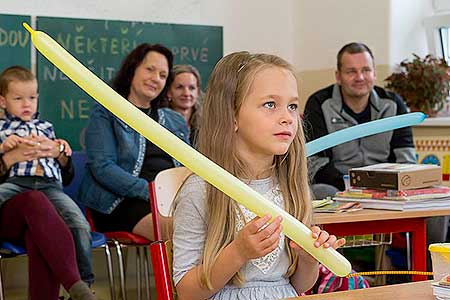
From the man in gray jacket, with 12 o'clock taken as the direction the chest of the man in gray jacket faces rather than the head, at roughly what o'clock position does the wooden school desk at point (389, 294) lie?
The wooden school desk is roughly at 12 o'clock from the man in gray jacket.

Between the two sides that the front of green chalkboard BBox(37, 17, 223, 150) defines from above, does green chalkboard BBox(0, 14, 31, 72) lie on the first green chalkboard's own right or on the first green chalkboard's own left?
on the first green chalkboard's own right

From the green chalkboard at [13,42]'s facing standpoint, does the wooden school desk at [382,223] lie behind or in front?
in front

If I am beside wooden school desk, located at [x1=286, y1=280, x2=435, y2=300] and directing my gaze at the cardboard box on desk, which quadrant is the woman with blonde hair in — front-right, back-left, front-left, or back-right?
front-left

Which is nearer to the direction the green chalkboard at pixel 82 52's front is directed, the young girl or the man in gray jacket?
the young girl

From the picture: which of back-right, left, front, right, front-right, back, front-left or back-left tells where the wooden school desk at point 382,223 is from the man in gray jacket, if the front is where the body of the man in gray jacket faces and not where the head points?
front

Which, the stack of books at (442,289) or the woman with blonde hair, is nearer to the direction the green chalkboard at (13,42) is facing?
the stack of books

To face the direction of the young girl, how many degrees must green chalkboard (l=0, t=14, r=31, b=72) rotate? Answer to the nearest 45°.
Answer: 0° — it already faces them

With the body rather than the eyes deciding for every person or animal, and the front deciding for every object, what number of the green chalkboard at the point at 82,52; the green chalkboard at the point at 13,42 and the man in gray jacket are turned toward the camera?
3

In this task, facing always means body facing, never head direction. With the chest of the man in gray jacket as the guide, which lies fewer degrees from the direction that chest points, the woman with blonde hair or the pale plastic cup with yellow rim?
the pale plastic cup with yellow rim

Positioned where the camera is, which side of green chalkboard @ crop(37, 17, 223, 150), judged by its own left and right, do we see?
front

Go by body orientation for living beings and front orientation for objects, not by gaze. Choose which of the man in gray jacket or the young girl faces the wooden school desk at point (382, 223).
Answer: the man in gray jacket

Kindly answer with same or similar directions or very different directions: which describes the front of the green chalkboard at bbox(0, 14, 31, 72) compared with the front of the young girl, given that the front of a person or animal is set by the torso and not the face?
same or similar directions

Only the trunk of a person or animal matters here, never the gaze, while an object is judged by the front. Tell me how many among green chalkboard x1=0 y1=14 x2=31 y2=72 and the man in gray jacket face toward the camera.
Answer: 2

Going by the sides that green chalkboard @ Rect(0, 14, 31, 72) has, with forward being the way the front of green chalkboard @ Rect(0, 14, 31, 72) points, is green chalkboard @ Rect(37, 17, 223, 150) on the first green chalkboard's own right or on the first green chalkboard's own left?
on the first green chalkboard's own left

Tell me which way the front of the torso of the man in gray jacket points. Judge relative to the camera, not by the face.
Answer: toward the camera
